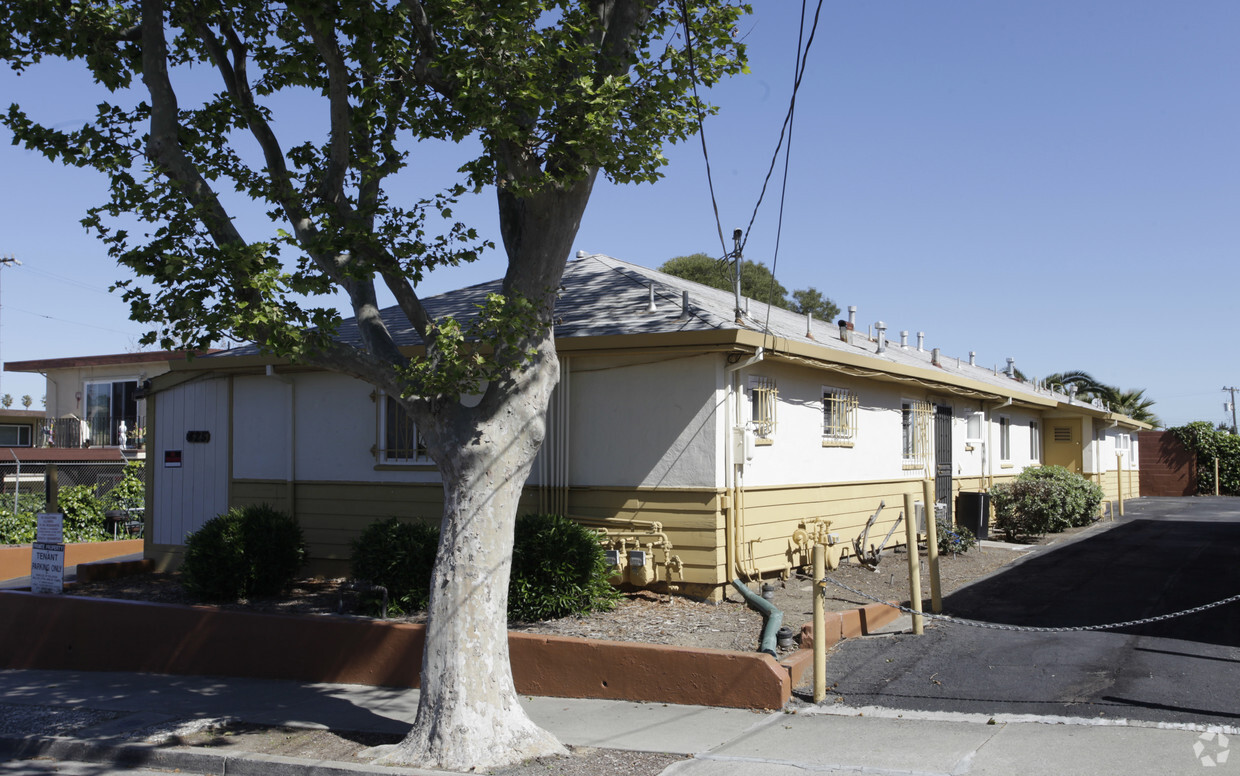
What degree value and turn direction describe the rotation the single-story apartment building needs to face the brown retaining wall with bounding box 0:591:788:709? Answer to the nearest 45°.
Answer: approximately 90° to its right

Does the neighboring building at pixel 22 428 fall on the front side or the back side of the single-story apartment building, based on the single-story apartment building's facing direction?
on the back side

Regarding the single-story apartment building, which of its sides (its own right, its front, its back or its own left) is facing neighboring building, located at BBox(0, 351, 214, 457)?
right

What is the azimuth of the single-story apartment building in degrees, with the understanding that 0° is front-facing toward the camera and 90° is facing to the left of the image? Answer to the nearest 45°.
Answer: approximately 315°

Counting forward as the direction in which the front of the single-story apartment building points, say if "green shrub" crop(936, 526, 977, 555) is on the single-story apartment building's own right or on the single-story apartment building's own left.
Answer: on the single-story apartment building's own left

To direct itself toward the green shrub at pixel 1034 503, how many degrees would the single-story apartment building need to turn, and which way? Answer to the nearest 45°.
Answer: approximately 90° to its left

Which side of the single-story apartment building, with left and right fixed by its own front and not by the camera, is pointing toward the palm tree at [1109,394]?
left
